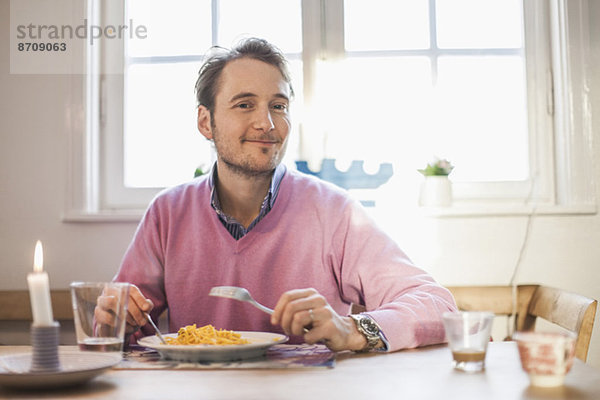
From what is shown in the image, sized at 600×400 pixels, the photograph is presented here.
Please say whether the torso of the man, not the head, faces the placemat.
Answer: yes

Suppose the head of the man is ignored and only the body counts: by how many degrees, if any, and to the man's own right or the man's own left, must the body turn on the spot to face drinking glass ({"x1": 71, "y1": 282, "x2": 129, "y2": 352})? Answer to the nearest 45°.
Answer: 0° — they already face it

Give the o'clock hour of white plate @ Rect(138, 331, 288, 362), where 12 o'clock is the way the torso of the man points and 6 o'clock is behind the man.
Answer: The white plate is roughly at 12 o'clock from the man.

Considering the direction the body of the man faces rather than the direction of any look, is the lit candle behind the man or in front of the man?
in front

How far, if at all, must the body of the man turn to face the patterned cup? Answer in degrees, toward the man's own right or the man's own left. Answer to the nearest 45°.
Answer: approximately 45° to the man's own left

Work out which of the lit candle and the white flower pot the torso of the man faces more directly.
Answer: the lit candle

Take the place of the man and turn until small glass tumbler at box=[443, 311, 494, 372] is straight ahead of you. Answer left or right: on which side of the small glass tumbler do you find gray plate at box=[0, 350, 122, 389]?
right

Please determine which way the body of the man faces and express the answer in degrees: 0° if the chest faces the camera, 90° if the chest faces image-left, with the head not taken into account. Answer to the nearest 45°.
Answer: approximately 0°

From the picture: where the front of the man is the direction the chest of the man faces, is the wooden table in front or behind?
in front

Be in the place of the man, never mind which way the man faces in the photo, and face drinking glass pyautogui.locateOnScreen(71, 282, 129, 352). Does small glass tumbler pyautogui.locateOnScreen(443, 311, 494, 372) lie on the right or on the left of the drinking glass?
left

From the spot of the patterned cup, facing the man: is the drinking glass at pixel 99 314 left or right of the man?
left
